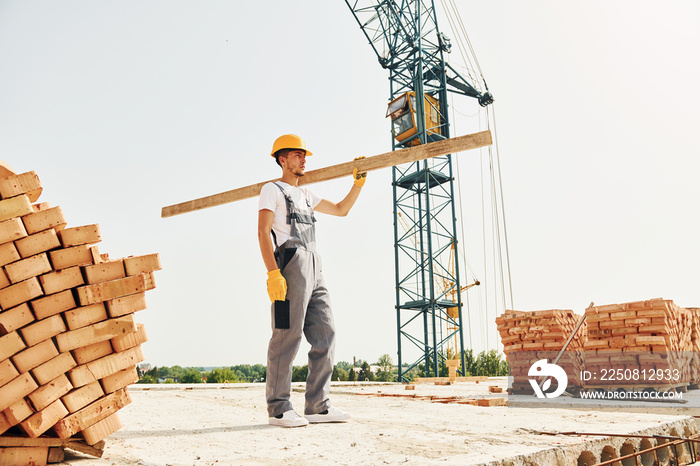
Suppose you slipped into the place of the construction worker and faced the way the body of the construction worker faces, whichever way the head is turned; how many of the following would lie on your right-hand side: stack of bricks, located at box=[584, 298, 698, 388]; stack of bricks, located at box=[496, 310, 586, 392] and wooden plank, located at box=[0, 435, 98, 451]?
1

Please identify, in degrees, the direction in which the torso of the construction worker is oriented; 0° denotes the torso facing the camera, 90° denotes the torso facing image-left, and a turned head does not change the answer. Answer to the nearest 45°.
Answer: approximately 315°

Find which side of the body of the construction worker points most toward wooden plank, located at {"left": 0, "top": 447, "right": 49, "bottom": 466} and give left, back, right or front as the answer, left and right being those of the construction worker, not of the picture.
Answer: right

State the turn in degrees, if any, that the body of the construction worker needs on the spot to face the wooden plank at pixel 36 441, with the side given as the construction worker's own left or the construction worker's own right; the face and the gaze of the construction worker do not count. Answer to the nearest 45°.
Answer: approximately 90° to the construction worker's own right

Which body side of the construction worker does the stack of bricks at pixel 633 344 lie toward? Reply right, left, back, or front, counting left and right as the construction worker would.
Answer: left

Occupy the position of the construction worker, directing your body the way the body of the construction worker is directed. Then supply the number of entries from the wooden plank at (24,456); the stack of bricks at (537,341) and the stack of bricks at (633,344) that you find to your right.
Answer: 1
